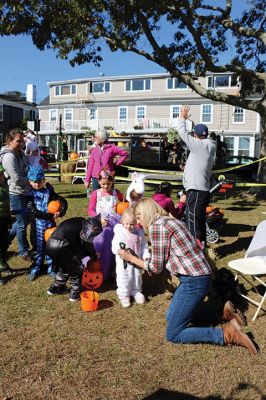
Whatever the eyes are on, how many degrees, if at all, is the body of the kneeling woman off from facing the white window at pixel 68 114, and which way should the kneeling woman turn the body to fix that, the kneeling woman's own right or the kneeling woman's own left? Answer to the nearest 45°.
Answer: approximately 90° to the kneeling woman's own right

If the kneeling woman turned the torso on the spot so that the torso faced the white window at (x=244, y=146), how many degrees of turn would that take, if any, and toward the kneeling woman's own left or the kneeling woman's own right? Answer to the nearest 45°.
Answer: approximately 90° to the kneeling woman's own right

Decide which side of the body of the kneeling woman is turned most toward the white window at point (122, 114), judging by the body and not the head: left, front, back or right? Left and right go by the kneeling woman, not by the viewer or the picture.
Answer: right

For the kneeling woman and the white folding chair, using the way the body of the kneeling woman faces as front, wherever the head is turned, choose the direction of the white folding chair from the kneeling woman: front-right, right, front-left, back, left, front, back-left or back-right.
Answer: back-right

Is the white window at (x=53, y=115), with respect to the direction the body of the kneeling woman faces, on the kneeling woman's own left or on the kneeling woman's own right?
on the kneeling woman's own right

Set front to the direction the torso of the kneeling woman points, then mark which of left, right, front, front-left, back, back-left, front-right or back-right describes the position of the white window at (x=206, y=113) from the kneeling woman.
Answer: right

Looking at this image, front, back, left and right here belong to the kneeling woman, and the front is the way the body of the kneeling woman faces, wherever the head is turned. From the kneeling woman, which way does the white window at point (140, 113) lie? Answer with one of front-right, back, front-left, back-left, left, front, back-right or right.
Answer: right

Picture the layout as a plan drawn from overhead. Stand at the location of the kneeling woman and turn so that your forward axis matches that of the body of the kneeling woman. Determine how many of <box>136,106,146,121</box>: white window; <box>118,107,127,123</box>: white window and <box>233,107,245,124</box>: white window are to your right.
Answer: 3

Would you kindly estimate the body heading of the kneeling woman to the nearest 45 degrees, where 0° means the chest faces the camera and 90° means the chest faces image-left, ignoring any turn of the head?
approximately 90°

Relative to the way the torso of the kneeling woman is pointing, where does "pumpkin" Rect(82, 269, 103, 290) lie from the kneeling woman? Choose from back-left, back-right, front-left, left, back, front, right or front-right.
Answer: front-right

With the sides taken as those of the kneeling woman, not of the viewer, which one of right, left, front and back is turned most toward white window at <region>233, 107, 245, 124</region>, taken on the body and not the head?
right

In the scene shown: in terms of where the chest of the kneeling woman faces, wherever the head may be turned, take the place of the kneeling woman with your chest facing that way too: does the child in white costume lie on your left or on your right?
on your right
